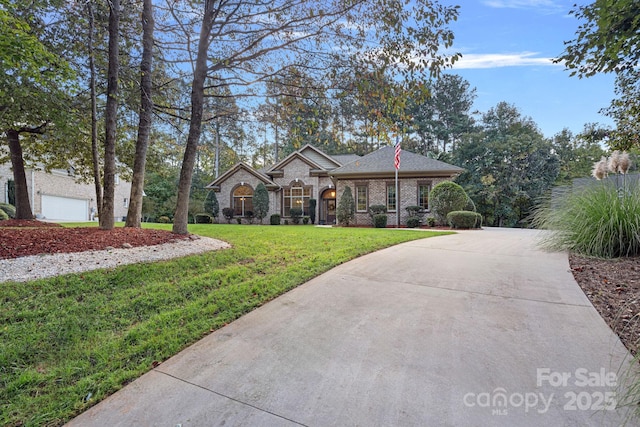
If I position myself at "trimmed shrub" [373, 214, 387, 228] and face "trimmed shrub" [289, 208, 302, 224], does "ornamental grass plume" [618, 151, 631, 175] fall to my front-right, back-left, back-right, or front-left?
back-left

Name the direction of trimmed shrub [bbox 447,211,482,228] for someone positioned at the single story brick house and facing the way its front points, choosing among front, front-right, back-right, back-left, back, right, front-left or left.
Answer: front-left

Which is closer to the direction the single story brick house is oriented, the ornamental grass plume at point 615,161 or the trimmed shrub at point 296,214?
the ornamental grass plume

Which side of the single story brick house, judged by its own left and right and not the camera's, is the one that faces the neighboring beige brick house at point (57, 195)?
right

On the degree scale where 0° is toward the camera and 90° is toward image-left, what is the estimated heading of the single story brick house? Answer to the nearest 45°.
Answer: approximately 0°

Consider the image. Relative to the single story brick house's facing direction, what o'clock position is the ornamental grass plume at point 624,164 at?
The ornamental grass plume is roughly at 11 o'clock from the single story brick house.

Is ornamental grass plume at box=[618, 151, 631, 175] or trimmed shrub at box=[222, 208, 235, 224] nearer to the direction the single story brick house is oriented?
the ornamental grass plume

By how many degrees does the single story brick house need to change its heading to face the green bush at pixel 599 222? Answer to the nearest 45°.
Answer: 0° — it already faces it

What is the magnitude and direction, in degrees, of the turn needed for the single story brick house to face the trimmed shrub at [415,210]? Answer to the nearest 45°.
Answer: approximately 45° to its left

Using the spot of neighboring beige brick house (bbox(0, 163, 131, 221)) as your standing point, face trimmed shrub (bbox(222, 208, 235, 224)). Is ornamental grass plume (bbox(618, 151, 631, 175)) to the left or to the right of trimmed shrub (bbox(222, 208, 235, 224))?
right

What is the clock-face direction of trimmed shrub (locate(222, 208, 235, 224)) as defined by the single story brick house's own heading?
The trimmed shrub is roughly at 3 o'clock from the single story brick house.
